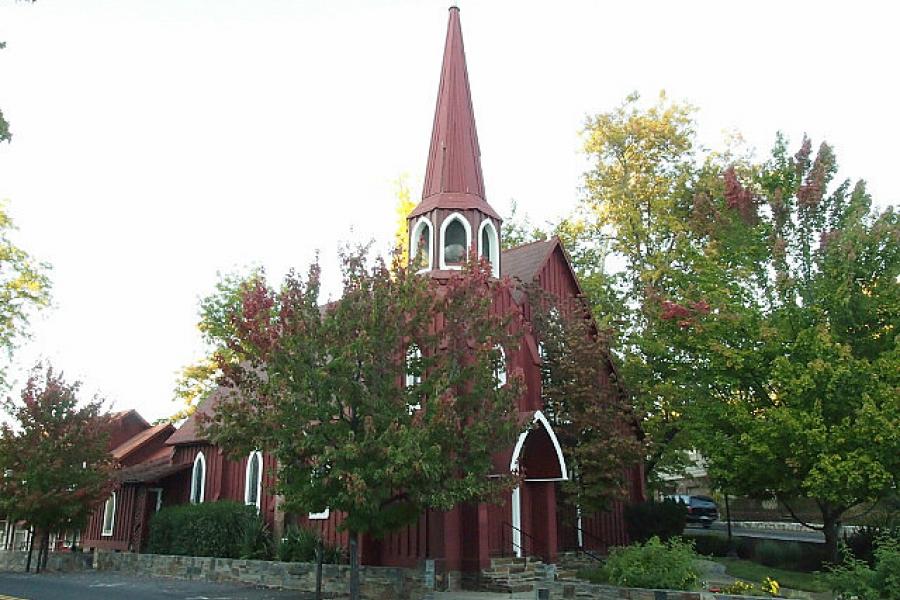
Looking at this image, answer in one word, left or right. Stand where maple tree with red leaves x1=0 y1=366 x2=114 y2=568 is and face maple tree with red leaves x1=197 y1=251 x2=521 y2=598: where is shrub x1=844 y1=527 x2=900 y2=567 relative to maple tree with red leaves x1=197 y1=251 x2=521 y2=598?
left

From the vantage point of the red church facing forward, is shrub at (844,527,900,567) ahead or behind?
ahead

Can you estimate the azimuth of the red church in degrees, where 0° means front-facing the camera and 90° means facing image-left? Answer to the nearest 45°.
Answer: approximately 315°

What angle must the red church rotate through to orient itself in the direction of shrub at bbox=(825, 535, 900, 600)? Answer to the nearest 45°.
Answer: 0° — it already faces it

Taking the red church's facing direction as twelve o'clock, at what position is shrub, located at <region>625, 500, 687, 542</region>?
The shrub is roughly at 10 o'clock from the red church.

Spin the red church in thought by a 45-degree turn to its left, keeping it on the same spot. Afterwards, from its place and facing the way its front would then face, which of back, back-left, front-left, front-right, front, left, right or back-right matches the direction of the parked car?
front-left

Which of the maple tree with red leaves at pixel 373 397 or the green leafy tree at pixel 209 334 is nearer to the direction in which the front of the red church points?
the maple tree with red leaves

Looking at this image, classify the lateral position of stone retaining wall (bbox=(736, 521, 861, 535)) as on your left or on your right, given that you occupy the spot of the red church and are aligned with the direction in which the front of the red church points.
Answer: on your left

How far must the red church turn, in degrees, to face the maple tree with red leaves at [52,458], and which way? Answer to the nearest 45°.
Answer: approximately 135° to its right
